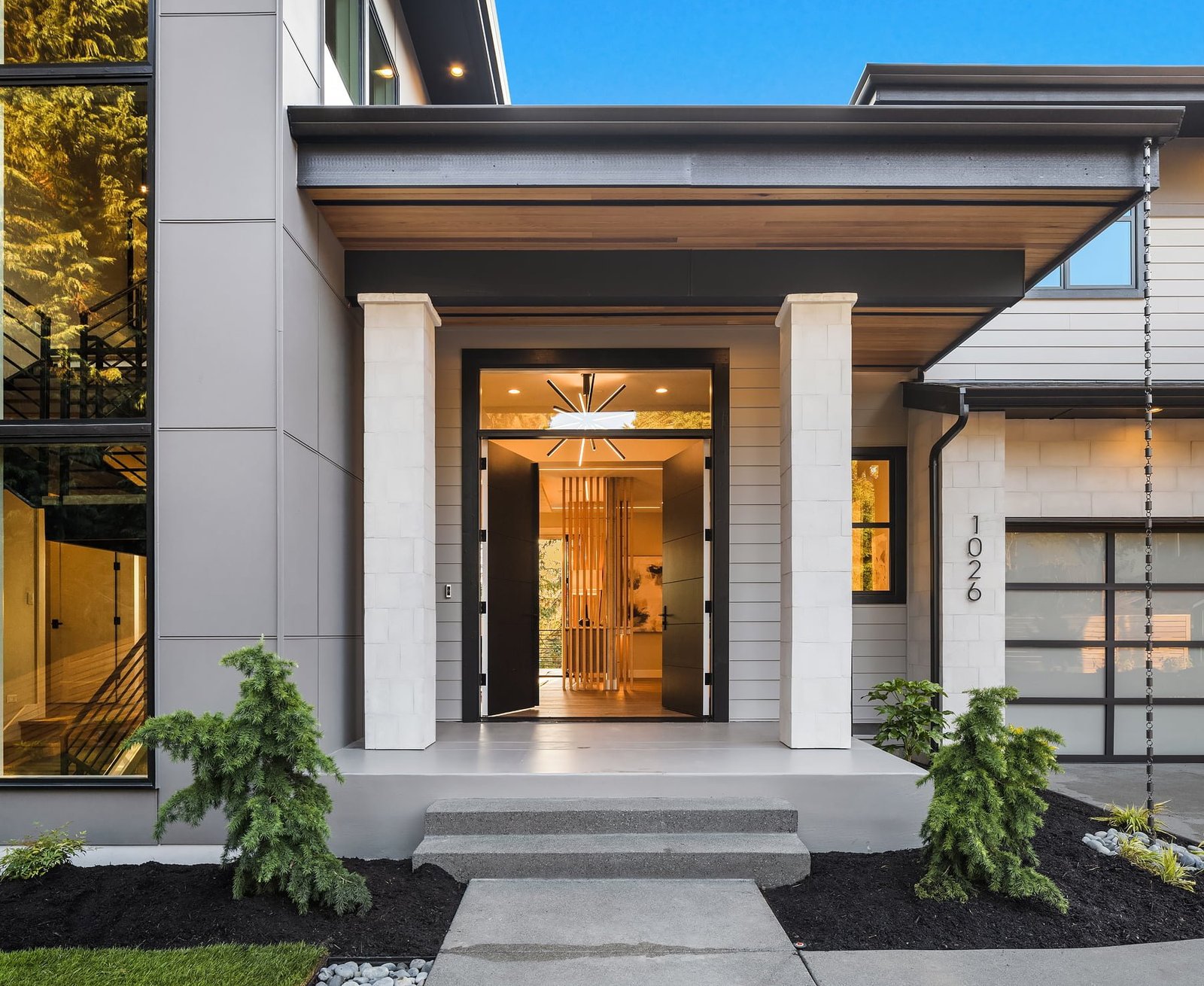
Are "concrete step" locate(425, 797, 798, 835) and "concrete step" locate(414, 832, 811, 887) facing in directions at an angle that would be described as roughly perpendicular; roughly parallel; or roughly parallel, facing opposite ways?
roughly parallel

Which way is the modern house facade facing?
toward the camera

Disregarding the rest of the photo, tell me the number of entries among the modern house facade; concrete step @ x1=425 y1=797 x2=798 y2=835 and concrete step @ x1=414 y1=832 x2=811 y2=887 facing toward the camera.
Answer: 3

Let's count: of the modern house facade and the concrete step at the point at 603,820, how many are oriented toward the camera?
2

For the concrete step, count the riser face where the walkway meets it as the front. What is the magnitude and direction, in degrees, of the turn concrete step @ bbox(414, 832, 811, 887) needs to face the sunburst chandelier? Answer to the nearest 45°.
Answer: approximately 180°

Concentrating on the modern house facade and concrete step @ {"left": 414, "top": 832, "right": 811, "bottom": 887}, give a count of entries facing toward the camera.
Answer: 2

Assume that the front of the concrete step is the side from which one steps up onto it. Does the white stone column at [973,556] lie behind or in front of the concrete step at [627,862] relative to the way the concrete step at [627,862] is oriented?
behind

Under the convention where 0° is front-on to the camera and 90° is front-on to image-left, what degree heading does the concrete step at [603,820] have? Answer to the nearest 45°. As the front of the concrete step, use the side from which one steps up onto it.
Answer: approximately 0°

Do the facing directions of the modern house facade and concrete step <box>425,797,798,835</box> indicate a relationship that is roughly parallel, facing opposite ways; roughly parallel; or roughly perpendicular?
roughly parallel
